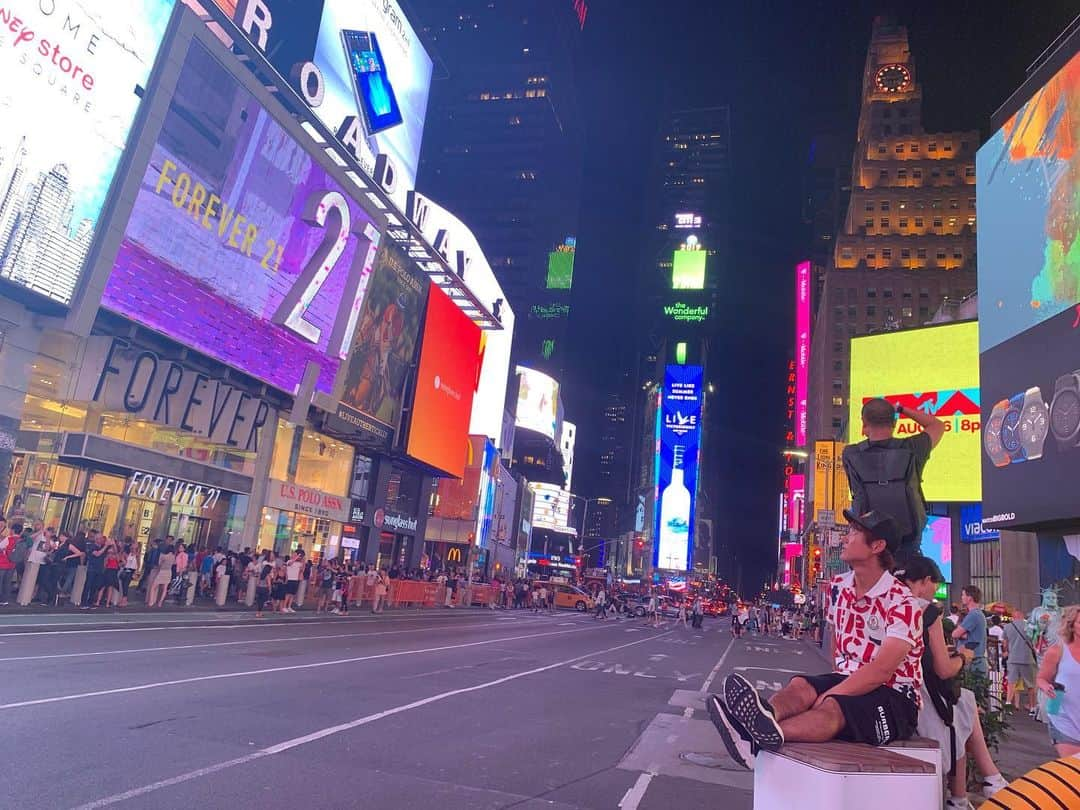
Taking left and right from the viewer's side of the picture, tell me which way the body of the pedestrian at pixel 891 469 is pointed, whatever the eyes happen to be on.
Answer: facing away from the viewer

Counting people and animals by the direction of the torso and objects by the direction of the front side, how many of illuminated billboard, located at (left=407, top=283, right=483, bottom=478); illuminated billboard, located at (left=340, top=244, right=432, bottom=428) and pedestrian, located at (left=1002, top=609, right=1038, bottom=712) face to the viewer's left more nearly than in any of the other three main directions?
0

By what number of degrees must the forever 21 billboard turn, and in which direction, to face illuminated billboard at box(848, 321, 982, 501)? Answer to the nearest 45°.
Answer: approximately 45° to its left

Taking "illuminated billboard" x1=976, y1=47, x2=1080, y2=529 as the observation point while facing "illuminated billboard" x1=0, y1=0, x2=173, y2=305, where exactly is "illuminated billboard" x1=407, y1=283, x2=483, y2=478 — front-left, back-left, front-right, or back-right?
front-right

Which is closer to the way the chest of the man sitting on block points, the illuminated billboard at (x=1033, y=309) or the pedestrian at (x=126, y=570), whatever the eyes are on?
the pedestrian

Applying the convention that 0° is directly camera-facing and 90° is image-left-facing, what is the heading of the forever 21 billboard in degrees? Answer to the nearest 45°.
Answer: approximately 315°

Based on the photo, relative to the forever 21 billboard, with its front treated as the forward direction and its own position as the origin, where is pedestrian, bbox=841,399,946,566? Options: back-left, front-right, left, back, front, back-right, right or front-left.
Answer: front-right

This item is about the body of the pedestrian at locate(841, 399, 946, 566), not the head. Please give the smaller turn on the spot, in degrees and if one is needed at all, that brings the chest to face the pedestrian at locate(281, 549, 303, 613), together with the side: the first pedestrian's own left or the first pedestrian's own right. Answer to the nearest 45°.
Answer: approximately 45° to the first pedestrian's own left

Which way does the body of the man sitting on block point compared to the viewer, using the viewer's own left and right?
facing the viewer and to the left of the viewer

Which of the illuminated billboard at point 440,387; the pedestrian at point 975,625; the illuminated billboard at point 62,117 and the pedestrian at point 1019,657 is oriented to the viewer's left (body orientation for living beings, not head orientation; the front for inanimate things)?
the pedestrian at point 975,625

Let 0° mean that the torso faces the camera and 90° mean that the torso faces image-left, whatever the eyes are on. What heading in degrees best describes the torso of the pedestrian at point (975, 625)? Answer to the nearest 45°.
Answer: approximately 90°

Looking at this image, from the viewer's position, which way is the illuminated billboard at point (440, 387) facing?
facing the viewer and to the right of the viewer

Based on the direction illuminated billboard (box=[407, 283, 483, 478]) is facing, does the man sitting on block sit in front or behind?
in front

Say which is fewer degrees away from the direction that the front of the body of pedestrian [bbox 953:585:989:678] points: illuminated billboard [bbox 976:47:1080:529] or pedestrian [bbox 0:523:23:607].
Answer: the pedestrian

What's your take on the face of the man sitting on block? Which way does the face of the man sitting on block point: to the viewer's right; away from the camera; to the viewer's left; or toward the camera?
to the viewer's left

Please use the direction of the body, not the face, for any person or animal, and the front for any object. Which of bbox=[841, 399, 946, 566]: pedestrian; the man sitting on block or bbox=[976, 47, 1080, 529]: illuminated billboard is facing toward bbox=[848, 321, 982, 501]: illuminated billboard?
the pedestrian
